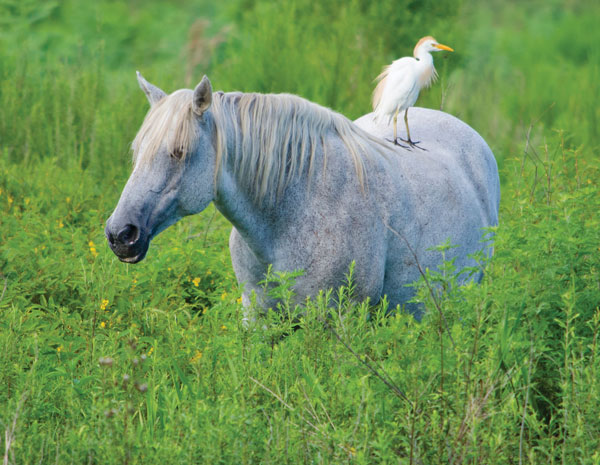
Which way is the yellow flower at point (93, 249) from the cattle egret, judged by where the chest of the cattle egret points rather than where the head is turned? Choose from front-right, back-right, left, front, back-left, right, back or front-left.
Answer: back

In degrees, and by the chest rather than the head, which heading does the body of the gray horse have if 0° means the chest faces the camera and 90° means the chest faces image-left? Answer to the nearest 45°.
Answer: approximately 45°

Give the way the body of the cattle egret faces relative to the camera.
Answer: to the viewer's right

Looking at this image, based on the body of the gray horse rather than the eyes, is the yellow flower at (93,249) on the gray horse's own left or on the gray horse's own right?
on the gray horse's own right
